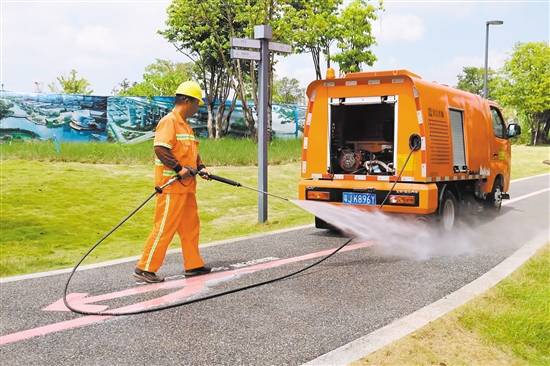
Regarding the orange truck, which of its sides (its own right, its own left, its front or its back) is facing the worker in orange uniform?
back

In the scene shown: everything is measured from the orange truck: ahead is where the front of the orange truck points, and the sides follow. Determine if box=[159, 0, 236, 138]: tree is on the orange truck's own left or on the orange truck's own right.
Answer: on the orange truck's own left

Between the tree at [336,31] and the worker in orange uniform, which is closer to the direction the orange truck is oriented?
the tree

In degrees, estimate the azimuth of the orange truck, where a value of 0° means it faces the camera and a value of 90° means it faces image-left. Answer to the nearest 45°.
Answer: approximately 225°

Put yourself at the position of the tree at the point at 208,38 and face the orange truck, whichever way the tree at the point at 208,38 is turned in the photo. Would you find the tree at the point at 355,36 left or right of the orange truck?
left

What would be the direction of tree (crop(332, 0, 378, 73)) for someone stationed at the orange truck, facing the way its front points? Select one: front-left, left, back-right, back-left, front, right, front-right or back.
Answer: front-left

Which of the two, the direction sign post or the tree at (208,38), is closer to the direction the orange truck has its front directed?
the tree

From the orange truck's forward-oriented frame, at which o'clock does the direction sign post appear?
The direction sign post is roughly at 8 o'clock from the orange truck.

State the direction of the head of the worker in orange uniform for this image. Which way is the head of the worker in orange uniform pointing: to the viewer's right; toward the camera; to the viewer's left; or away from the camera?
to the viewer's right
